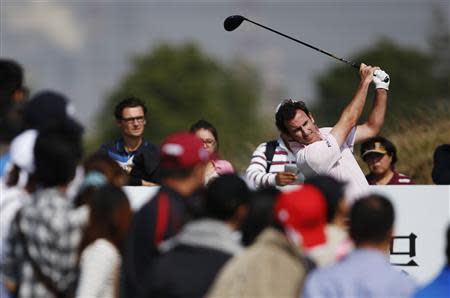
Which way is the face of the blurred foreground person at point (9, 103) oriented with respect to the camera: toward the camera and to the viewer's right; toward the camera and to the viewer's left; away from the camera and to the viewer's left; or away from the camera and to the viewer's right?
away from the camera and to the viewer's right

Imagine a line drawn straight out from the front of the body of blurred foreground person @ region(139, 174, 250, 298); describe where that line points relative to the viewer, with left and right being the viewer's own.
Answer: facing away from the viewer and to the right of the viewer

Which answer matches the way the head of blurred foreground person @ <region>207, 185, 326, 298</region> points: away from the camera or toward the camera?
away from the camera

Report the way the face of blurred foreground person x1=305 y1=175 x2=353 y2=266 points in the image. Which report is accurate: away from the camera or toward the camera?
away from the camera

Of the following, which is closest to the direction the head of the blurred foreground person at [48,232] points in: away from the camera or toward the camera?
away from the camera

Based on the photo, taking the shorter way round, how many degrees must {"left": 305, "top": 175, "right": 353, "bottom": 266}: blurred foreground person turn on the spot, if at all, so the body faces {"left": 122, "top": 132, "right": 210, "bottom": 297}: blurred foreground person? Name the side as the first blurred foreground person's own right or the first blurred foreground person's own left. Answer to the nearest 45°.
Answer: approximately 135° to the first blurred foreground person's own left

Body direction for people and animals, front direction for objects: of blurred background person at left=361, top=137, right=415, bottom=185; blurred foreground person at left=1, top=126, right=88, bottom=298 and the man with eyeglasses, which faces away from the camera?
blurred foreground person at left=1, top=126, right=88, bottom=298

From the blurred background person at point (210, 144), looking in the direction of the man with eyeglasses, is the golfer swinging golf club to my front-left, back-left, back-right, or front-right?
back-left
